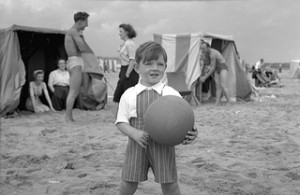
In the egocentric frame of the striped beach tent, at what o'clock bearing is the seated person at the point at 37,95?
The seated person is roughly at 3 o'clock from the striped beach tent.

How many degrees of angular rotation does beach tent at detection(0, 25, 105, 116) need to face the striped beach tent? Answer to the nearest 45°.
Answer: approximately 45° to its left

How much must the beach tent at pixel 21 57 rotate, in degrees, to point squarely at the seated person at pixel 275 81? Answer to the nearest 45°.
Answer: approximately 90° to its left

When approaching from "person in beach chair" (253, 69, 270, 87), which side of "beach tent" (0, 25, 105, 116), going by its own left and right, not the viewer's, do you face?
left

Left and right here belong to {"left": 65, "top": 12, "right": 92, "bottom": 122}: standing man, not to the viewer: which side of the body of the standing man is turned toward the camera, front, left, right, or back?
right

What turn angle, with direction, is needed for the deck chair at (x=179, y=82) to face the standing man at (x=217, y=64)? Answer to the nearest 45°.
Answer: approximately 45° to its left

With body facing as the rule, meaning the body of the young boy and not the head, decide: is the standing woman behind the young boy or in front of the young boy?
behind

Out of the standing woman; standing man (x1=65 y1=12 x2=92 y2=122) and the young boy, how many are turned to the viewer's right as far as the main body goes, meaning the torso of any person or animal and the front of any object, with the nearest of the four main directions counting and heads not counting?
1

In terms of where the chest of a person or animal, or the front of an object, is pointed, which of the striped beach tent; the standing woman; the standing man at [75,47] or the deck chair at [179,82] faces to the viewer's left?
the standing woman

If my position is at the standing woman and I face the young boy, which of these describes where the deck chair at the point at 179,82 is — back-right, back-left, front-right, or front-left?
back-left
